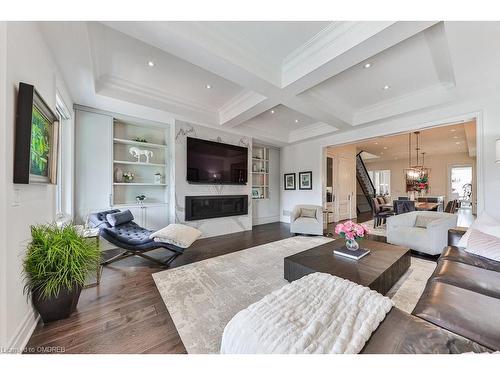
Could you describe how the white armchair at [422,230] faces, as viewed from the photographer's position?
facing the viewer and to the left of the viewer

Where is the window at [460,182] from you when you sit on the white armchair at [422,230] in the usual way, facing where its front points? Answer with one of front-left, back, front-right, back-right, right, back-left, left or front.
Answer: back-right

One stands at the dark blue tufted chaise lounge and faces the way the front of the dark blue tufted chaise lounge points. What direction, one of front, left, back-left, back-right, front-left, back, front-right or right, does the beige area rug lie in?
front

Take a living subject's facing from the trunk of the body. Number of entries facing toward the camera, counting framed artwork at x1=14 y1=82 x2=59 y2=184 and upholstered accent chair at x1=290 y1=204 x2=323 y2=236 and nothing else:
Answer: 1

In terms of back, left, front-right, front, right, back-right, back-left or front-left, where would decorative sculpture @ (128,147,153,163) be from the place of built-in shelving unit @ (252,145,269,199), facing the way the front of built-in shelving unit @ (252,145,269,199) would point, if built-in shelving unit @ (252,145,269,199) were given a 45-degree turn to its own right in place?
front-right

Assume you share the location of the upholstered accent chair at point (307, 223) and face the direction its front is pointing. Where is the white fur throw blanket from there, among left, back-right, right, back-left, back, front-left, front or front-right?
front

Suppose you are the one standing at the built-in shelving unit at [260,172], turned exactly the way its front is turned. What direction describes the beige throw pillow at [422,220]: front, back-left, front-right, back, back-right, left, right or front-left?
front

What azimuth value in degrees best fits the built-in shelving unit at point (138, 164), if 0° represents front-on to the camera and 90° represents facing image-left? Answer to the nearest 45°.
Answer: approximately 315°

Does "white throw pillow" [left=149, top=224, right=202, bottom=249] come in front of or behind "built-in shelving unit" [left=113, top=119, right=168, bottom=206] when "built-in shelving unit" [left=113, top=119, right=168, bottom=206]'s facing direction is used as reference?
in front

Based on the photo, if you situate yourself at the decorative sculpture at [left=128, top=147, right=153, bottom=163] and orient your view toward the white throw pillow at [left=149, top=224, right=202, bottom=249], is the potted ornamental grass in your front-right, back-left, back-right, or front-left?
front-right

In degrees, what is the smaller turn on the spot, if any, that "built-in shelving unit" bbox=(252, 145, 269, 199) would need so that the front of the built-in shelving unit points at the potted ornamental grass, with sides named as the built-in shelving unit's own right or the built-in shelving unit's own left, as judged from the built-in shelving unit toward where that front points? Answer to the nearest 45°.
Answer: approximately 45° to the built-in shelving unit's own right

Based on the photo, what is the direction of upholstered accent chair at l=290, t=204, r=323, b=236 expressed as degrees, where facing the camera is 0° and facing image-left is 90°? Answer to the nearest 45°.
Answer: approximately 0°

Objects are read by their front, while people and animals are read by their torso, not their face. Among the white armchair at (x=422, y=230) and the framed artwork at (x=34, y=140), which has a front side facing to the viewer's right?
the framed artwork

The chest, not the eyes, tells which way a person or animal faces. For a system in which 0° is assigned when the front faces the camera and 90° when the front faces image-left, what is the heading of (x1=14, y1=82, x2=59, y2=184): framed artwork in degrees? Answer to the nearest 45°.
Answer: approximately 270°
